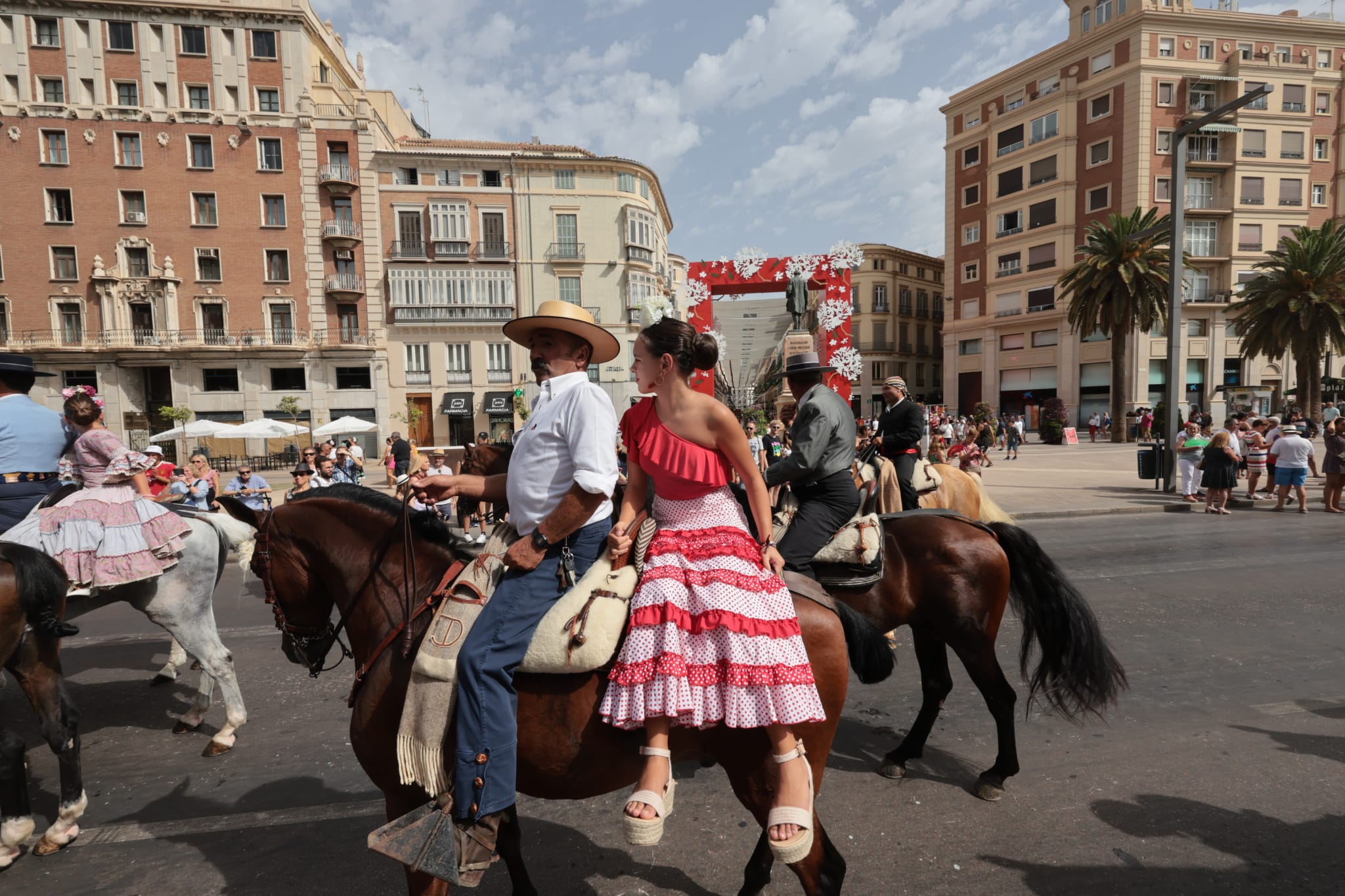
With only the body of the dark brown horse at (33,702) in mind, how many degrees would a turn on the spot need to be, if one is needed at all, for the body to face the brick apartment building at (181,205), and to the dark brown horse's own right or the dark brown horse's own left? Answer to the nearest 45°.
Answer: approximately 90° to the dark brown horse's own right

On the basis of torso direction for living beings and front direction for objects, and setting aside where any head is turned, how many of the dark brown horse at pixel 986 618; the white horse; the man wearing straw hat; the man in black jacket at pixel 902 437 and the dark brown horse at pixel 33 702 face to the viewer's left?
5

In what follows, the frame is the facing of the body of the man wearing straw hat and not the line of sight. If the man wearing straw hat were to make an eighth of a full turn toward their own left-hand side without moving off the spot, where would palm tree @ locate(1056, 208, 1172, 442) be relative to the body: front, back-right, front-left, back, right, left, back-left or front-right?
back

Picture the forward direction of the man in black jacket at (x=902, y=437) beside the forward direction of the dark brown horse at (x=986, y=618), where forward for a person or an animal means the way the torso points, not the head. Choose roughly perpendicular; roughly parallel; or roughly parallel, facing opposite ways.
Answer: roughly parallel

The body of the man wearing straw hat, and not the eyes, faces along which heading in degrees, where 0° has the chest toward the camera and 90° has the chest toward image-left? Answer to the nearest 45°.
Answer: approximately 90°

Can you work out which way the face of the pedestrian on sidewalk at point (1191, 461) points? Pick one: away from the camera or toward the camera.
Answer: toward the camera

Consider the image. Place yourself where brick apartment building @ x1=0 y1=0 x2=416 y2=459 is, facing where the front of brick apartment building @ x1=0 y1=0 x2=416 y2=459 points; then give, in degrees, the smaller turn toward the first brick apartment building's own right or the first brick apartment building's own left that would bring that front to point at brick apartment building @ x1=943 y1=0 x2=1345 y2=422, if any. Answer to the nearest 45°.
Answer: approximately 45° to the first brick apartment building's own left

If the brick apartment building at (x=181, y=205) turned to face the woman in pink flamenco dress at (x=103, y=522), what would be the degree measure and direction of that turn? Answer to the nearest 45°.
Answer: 0° — it already faces them

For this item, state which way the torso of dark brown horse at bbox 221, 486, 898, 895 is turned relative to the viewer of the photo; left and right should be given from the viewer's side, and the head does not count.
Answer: facing to the left of the viewer

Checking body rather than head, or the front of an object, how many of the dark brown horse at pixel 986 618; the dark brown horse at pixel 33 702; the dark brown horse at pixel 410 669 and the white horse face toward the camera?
0

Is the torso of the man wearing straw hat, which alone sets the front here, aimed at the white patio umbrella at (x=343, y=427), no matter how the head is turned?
no

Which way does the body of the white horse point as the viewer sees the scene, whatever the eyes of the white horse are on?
to the viewer's left

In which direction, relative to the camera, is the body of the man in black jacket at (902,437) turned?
to the viewer's left

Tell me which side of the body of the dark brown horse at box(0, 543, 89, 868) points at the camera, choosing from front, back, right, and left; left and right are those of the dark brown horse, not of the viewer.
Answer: left

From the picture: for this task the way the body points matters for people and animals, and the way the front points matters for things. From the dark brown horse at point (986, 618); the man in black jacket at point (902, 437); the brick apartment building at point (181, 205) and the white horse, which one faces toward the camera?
the brick apartment building

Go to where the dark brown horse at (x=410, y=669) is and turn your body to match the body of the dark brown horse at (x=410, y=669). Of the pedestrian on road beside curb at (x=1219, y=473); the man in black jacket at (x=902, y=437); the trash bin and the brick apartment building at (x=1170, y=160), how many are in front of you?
0

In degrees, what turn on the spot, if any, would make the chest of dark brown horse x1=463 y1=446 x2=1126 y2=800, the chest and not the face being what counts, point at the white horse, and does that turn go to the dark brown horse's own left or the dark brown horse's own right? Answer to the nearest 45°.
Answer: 0° — it already faces it

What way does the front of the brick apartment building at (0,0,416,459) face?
toward the camera

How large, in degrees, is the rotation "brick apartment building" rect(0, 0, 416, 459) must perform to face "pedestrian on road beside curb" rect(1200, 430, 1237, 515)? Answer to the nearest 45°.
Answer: approximately 45° to its left

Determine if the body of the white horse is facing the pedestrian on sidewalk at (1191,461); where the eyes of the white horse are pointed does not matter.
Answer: no

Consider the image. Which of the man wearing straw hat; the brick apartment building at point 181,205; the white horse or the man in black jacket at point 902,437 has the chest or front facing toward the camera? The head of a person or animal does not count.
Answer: the brick apartment building
